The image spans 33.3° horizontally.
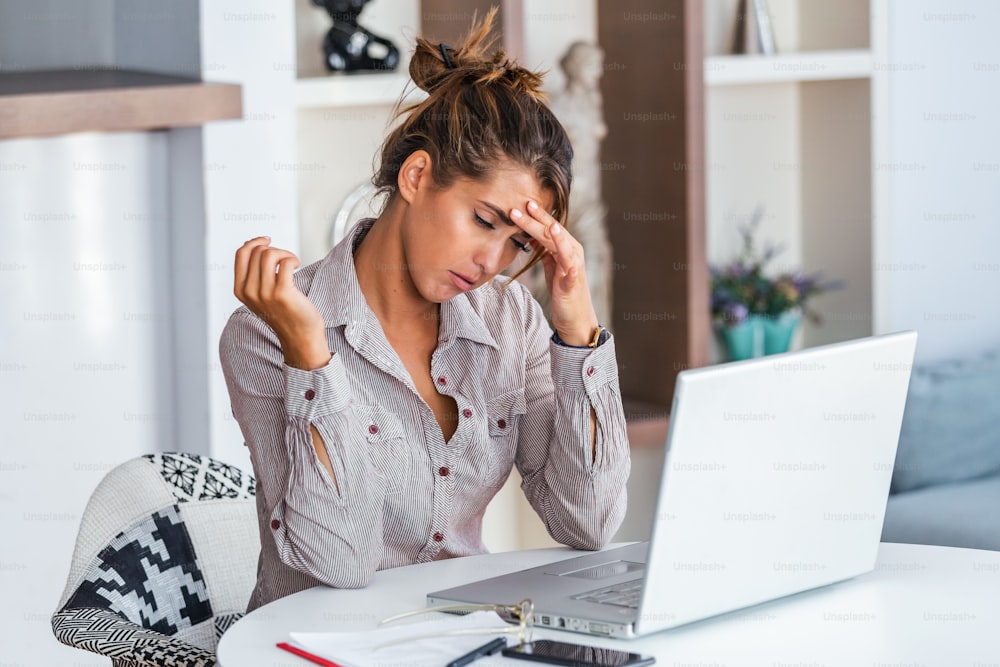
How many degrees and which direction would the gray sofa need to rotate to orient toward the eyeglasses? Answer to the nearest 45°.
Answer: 0° — it already faces it

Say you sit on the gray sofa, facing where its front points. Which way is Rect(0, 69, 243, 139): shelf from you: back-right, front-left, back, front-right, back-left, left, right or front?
front-right

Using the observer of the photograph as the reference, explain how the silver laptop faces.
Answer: facing away from the viewer and to the left of the viewer

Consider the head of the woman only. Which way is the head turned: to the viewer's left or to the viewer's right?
to the viewer's right

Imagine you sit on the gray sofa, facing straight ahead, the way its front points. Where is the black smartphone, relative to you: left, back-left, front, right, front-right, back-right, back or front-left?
front

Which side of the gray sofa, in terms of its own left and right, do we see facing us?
front

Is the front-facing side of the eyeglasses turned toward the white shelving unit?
no

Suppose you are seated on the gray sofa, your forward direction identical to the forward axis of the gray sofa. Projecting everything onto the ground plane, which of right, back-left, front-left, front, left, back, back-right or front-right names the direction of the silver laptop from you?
front
